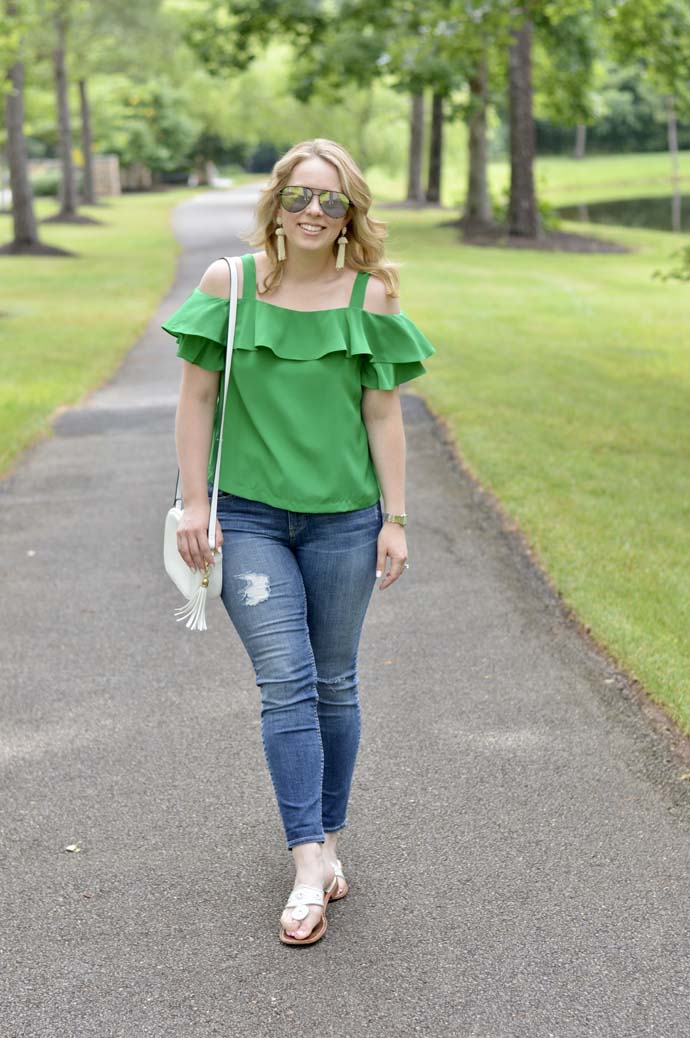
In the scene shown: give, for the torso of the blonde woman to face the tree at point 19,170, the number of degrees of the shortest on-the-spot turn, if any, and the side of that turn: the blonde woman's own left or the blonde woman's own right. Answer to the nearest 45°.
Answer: approximately 180°

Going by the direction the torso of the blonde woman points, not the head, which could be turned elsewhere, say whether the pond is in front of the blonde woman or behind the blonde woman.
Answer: behind

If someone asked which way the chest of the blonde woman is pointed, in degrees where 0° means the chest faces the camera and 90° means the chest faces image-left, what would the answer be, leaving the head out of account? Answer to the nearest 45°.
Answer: approximately 0°

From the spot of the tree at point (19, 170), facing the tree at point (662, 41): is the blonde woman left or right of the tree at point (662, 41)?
right

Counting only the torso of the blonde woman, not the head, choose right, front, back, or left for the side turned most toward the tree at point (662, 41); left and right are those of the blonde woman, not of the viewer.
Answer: back
